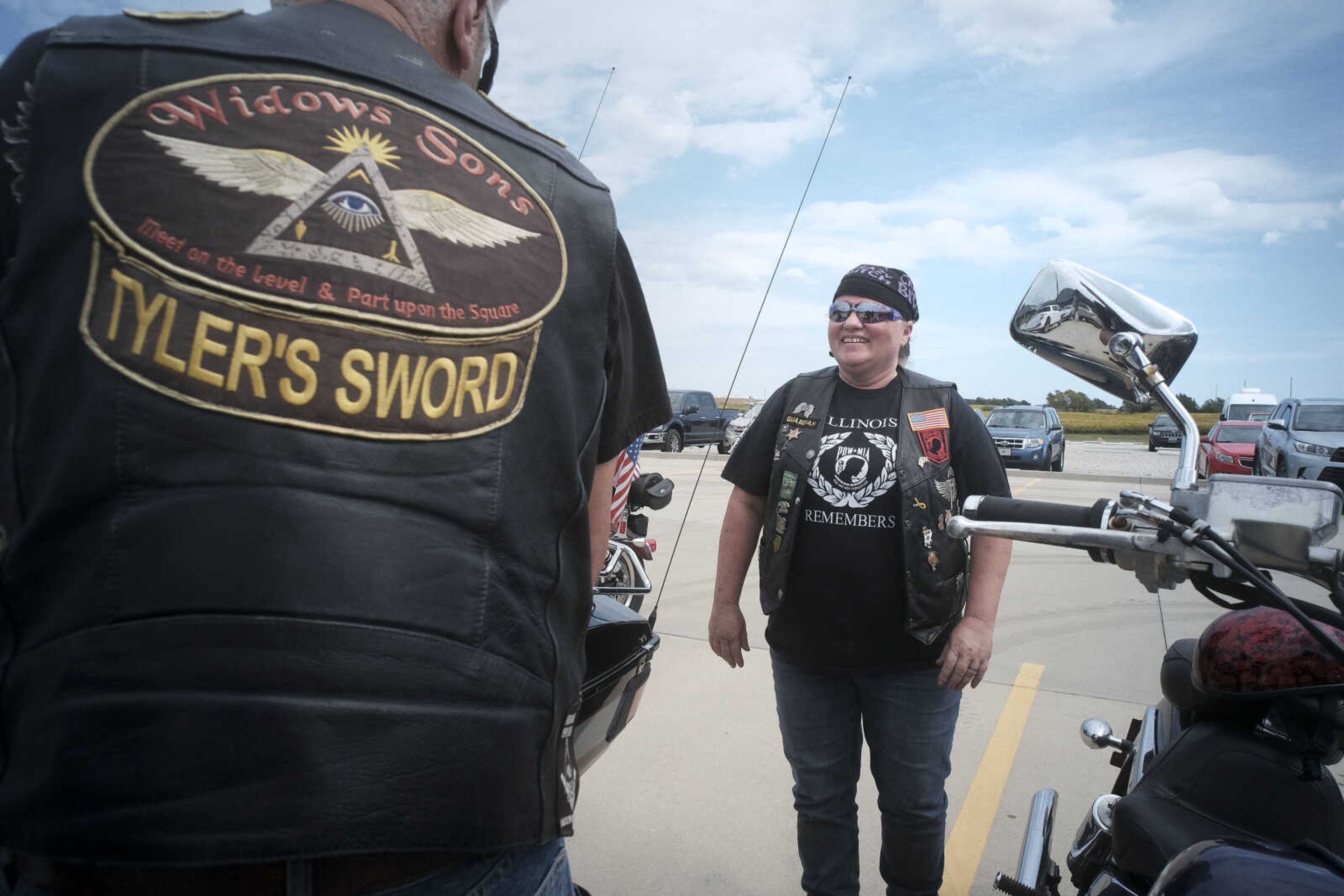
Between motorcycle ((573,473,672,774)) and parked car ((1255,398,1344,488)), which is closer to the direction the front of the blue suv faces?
the motorcycle

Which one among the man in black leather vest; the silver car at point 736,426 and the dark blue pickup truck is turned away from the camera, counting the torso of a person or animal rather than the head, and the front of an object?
the man in black leather vest

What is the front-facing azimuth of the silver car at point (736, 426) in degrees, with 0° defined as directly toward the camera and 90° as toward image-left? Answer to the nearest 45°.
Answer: approximately 45°

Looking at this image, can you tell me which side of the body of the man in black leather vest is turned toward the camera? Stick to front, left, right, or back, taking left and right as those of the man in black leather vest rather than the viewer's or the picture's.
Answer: back

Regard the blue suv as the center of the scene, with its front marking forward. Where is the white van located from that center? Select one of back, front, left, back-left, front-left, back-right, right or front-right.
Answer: back

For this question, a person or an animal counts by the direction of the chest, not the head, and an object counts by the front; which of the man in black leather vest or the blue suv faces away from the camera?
the man in black leather vest

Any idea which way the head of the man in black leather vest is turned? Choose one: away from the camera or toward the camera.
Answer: away from the camera

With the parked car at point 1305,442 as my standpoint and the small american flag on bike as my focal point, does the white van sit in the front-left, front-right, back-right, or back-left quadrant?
back-right

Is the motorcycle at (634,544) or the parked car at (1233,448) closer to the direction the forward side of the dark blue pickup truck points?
the motorcycle
